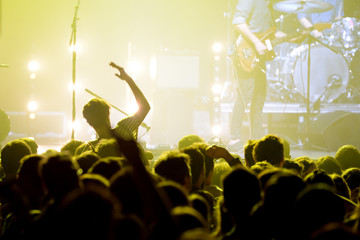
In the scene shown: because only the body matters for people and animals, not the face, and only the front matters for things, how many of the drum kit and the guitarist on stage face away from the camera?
0

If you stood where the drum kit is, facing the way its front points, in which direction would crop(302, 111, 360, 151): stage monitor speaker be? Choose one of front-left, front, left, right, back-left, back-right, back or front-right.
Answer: front

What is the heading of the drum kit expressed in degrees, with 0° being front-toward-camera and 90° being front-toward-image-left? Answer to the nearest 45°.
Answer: approximately 0°

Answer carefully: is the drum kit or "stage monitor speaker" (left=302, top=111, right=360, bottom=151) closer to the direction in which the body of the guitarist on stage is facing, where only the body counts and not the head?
the stage monitor speaker

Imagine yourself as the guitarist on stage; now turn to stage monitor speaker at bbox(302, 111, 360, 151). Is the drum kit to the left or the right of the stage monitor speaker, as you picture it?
left

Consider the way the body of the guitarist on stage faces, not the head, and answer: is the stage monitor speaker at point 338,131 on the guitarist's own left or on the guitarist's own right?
on the guitarist's own left

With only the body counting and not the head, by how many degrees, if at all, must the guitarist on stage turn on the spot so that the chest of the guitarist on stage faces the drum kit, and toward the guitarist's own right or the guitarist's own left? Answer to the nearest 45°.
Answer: approximately 90° to the guitarist's own left
